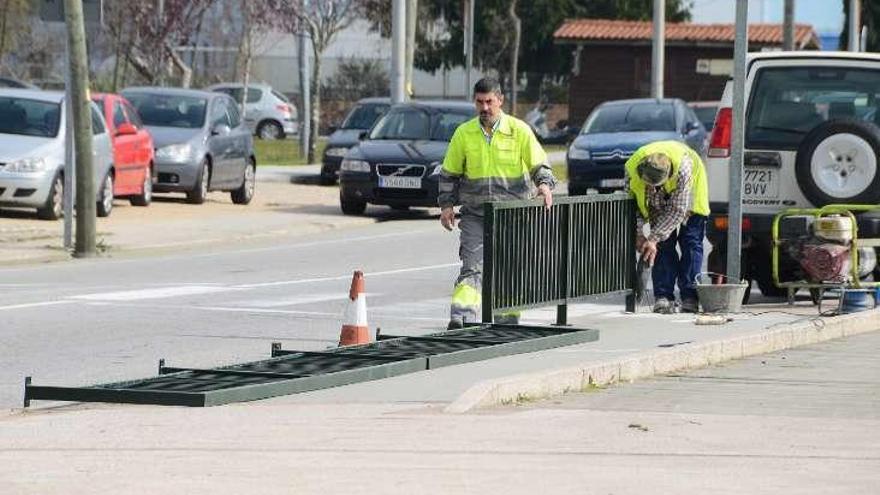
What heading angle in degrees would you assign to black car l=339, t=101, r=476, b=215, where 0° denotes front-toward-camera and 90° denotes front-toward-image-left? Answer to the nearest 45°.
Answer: approximately 45°

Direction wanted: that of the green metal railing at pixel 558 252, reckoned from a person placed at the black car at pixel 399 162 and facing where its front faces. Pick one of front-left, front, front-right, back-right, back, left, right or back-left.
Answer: front-left

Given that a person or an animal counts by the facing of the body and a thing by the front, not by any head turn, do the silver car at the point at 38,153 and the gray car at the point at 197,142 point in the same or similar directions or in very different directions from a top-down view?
same or similar directions

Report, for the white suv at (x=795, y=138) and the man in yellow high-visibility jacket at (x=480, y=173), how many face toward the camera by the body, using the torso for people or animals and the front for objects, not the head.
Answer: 1

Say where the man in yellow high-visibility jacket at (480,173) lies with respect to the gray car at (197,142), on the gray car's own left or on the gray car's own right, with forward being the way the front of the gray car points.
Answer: on the gray car's own left

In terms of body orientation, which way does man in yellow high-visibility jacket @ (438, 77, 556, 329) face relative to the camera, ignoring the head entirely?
toward the camera

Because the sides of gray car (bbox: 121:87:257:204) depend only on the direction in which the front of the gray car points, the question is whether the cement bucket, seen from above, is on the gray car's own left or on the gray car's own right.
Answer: on the gray car's own left

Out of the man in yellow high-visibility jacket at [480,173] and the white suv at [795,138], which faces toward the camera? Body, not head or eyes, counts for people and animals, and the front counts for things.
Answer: the man in yellow high-visibility jacket

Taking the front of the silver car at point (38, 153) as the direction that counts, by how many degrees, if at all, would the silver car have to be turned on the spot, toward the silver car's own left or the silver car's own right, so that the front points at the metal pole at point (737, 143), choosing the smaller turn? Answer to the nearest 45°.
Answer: approximately 90° to the silver car's own left

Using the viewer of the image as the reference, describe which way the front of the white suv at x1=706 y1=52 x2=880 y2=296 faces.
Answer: facing away from the viewer

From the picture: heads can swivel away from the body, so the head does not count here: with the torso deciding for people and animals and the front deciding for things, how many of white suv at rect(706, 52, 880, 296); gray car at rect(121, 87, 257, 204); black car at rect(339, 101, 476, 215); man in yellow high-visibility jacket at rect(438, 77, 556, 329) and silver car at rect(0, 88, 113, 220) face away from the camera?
1

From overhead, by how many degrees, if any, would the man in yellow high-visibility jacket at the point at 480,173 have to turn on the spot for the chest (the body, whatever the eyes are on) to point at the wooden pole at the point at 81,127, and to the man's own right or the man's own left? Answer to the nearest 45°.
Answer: approximately 135° to the man's own right

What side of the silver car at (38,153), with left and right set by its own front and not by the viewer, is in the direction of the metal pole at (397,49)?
back

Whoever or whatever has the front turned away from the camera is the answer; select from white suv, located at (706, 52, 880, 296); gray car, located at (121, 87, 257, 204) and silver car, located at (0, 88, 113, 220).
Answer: the white suv

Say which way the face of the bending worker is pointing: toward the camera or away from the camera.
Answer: toward the camera

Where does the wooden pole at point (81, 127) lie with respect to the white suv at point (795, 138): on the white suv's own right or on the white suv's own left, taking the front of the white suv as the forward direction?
on the white suv's own left
